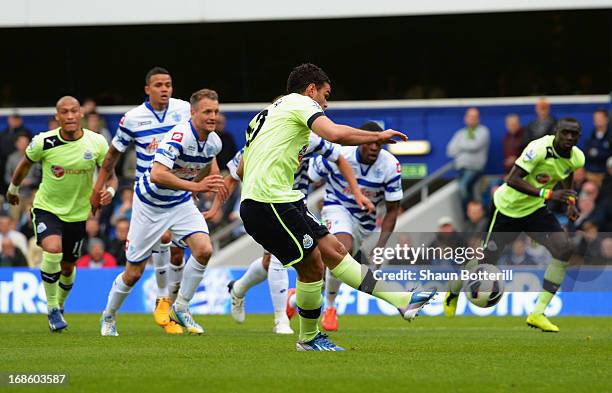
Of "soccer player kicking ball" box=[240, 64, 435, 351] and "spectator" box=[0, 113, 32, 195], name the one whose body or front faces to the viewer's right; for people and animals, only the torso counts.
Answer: the soccer player kicking ball

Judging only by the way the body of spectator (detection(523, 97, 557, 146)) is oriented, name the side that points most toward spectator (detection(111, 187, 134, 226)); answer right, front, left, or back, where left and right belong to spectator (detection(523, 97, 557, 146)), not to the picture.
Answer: right

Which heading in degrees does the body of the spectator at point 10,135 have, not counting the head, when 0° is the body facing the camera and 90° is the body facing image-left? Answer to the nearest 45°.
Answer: approximately 0°

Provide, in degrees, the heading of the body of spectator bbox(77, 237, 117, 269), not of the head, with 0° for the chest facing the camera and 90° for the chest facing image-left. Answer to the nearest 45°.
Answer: approximately 0°

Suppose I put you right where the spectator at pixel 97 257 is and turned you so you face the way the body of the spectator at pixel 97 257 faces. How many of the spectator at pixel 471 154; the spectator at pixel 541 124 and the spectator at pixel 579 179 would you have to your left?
3

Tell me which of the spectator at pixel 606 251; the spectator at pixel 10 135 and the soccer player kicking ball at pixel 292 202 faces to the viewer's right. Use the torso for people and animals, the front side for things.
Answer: the soccer player kicking ball

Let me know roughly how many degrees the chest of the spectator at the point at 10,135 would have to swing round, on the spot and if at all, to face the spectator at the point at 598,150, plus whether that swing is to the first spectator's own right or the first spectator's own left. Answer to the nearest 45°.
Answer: approximately 45° to the first spectator's own left

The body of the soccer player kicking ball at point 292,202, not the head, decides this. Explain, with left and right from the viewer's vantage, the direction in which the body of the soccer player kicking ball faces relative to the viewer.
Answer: facing to the right of the viewer
